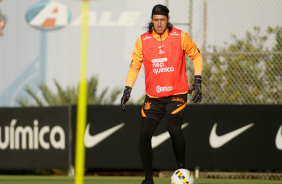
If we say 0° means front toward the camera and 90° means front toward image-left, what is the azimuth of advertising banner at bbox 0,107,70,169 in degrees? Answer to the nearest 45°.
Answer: approximately 0°

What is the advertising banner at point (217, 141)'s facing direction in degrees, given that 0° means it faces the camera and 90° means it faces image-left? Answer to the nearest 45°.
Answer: approximately 0°

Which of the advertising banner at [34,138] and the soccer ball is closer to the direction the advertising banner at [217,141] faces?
the soccer ball

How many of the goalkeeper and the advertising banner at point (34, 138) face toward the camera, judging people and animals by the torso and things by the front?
2

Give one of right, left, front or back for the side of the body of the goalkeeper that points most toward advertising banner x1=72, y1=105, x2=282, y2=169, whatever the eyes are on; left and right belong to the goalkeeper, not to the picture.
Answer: back

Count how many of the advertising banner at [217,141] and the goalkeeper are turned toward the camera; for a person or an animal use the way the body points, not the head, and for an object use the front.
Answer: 2

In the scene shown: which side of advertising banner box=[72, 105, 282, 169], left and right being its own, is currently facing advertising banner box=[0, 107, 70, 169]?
right
